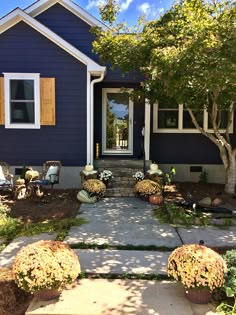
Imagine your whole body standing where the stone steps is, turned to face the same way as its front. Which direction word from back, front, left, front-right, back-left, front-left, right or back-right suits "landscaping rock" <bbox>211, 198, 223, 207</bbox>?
front-left

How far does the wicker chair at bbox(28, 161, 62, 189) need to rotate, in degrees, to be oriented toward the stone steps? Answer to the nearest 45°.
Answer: approximately 135° to its left

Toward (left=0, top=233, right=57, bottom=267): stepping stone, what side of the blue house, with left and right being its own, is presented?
front

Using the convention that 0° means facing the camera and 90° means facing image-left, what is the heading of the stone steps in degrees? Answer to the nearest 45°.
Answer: approximately 0°

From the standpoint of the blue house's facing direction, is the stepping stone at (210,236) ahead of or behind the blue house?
ahead

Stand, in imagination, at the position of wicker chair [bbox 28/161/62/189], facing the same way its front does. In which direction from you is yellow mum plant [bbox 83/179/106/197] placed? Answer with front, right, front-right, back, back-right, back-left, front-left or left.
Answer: left

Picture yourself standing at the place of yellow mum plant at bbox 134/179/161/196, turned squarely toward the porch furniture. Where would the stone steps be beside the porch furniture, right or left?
right

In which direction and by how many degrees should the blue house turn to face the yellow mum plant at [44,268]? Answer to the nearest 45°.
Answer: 0° — it already faces it

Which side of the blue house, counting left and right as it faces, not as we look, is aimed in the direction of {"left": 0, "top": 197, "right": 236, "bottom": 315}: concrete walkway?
front

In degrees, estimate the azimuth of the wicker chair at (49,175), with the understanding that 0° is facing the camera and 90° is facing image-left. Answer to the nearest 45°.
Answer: approximately 45°

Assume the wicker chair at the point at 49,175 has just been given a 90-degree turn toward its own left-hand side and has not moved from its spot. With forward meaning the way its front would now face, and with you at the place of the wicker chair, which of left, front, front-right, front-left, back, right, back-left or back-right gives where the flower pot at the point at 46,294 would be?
front-right

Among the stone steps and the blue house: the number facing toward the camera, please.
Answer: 2
